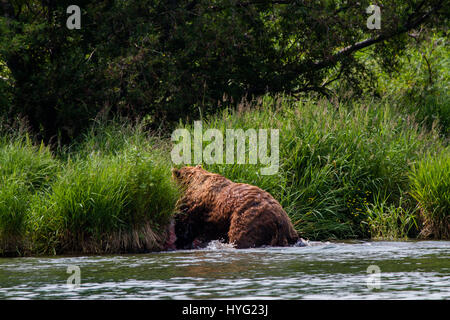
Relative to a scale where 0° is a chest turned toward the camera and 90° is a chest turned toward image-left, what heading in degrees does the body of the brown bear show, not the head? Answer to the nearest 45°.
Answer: approximately 90°
